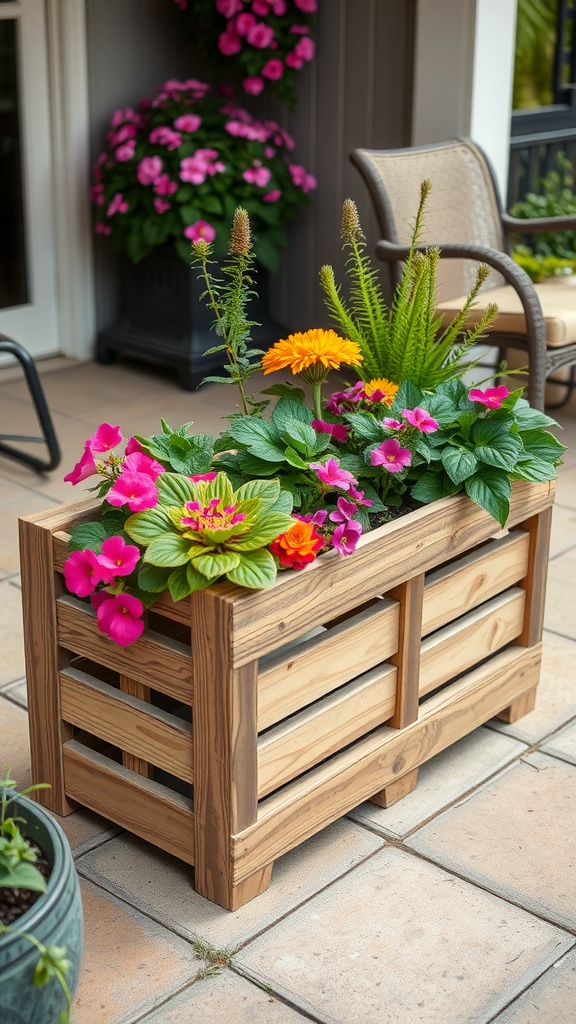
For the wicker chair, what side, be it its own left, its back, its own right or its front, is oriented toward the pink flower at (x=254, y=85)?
back

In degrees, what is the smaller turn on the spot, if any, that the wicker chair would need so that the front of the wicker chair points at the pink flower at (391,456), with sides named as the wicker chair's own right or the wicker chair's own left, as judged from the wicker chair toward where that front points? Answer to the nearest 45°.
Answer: approximately 45° to the wicker chair's own right

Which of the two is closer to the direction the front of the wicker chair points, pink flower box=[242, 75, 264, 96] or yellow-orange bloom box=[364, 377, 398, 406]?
the yellow-orange bloom

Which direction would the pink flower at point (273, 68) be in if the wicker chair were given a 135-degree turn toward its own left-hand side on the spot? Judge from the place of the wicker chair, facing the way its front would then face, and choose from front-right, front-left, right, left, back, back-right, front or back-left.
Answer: front-left

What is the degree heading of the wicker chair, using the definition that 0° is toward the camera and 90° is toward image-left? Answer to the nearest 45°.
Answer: approximately 315°

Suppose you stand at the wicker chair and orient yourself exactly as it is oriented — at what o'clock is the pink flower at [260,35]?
The pink flower is roughly at 6 o'clock from the wicker chair.

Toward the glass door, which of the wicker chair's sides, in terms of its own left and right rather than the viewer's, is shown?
back

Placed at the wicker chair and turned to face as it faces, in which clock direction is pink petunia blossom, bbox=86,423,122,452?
The pink petunia blossom is roughly at 2 o'clock from the wicker chair.

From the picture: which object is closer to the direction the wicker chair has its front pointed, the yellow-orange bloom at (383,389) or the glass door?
the yellow-orange bloom

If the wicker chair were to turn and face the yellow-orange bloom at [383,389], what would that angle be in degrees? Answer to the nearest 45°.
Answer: approximately 45° to its right
